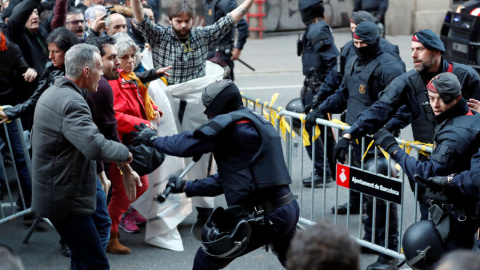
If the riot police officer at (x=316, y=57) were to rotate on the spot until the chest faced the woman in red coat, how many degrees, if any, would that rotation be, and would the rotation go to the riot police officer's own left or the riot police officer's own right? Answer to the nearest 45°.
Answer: approximately 45° to the riot police officer's own left

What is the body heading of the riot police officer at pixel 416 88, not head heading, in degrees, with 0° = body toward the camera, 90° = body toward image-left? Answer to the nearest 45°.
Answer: approximately 45°

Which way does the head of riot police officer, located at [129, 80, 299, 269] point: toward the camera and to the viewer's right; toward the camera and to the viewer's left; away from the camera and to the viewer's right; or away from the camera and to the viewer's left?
away from the camera and to the viewer's left

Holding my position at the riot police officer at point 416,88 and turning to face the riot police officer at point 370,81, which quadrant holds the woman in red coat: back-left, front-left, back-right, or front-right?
front-left

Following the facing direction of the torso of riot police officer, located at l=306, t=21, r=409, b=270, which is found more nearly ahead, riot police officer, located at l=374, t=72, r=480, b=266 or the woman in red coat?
the woman in red coat

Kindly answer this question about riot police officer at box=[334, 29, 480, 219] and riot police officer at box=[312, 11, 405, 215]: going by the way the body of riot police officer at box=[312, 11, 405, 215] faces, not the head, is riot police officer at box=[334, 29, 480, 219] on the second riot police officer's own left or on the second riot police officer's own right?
on the second riot police officer's own left

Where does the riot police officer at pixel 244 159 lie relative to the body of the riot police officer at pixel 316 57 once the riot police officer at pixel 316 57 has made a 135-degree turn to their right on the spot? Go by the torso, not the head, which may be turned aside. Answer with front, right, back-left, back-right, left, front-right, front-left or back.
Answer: back-right

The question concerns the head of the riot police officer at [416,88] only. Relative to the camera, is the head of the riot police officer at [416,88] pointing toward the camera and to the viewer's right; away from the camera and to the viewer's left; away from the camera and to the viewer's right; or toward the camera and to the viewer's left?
toward the camera and to the viewer's left

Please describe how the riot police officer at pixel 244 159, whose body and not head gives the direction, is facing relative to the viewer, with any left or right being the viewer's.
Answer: facing to the left of the viewer

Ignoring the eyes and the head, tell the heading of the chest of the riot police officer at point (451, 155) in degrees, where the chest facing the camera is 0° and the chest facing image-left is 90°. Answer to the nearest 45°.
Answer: approximately 45°

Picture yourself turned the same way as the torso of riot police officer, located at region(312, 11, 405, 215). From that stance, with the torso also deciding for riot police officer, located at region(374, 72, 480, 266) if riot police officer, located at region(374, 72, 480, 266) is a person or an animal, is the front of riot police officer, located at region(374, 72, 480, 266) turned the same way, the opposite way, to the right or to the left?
the same way

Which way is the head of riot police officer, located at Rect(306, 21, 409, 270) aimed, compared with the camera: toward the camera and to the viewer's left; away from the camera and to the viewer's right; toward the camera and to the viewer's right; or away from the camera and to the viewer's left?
toward the camera and to the viewer's left

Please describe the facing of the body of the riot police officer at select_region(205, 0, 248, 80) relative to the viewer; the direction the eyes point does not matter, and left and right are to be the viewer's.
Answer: facing the viewer and to the left of the viewer
